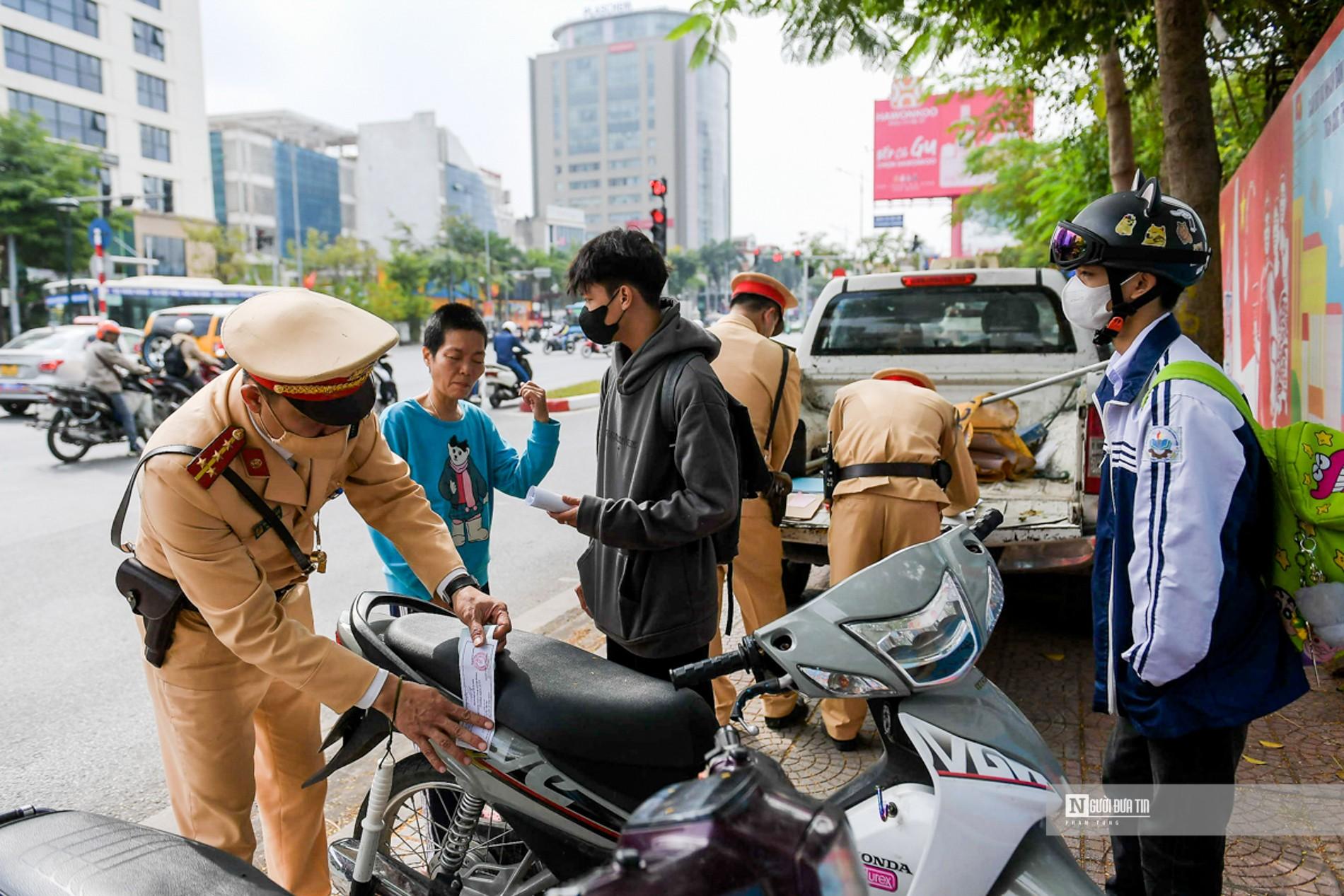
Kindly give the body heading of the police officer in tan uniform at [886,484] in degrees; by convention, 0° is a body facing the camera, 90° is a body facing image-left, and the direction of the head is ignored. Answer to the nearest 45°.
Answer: approximately 180°

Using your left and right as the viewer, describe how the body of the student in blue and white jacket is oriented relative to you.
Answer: facing to the left of the viewer

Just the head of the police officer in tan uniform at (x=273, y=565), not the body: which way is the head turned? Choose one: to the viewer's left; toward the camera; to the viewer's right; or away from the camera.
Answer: to the viewer's right

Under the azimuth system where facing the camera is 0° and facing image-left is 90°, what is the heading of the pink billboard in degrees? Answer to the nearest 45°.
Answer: approximately 0°

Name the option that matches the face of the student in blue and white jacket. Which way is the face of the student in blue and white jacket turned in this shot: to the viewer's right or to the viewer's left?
to the viewer's left

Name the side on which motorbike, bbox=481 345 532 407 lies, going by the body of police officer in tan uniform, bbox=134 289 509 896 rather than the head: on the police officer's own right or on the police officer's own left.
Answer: on the police officer's own left

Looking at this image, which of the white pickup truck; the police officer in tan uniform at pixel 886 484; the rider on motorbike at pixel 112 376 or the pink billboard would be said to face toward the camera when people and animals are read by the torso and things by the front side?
the pink billboard

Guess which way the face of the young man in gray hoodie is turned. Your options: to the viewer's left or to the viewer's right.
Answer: to the viewer's left
